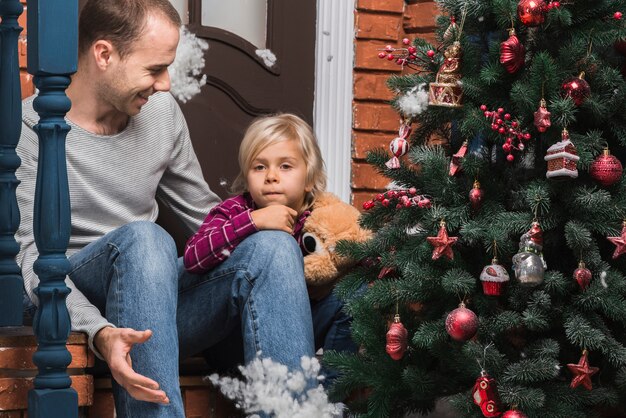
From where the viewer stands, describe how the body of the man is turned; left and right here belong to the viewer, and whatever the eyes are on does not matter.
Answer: facing the viewer and to the right of the viewer

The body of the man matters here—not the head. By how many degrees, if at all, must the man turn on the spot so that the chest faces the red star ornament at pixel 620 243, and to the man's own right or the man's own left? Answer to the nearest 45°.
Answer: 0° — they already face it

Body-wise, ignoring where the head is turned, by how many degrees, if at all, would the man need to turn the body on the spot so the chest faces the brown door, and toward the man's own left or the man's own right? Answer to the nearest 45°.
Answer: approximately 135° to the man's own left

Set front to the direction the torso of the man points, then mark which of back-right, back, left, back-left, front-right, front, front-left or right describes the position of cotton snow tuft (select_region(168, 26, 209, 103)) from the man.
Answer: back-left
